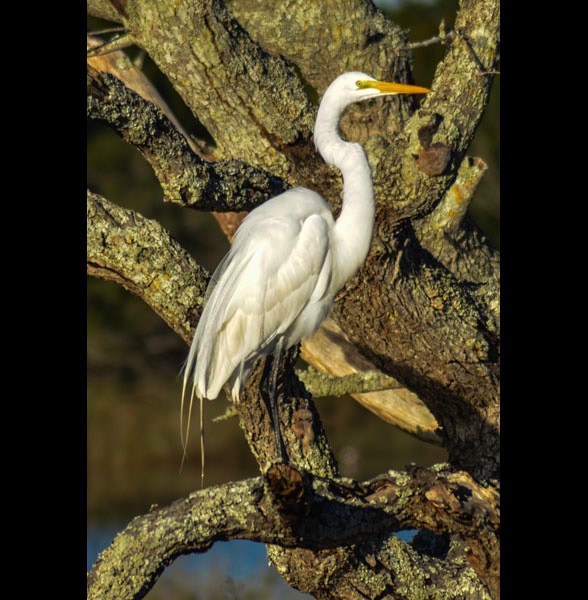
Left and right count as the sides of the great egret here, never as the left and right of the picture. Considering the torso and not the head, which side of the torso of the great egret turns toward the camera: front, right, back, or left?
right

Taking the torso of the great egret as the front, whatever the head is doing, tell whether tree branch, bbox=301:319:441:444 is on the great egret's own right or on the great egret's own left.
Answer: on the great egret's own left
